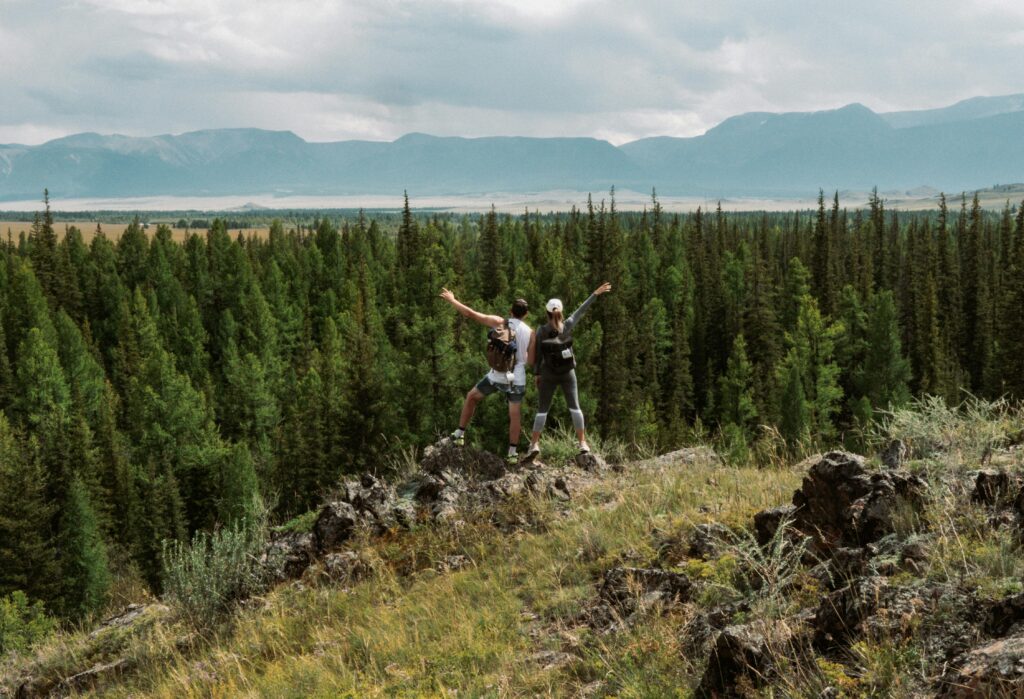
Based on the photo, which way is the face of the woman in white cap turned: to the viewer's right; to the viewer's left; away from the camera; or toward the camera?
away from the camera

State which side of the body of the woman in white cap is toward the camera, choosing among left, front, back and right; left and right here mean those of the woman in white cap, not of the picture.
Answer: back

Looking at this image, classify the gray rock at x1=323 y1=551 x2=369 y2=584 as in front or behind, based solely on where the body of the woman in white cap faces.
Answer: behind

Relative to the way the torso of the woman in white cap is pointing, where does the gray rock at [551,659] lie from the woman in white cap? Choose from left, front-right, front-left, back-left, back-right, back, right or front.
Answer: back

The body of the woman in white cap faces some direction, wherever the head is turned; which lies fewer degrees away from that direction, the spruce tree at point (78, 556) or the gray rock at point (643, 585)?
the spruce tree

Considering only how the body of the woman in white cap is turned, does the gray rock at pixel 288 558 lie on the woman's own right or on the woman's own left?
on the woman's own left

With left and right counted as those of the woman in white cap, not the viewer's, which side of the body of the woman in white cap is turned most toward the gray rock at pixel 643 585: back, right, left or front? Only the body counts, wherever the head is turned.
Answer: back

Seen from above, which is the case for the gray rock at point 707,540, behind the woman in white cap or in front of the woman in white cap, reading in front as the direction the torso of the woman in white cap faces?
behind

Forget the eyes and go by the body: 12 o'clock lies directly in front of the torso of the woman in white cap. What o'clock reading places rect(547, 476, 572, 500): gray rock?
The gray rock is roughly at 6 o'clock from the woman in white cap.

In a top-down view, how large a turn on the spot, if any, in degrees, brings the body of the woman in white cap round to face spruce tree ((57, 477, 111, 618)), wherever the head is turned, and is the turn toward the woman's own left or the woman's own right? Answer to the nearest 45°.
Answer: approximately 45° to the woman's own left
